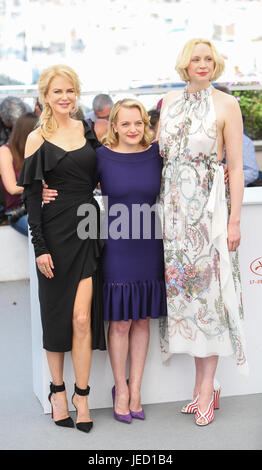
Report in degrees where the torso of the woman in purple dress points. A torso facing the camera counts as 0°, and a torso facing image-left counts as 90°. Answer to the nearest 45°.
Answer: approximately 0°

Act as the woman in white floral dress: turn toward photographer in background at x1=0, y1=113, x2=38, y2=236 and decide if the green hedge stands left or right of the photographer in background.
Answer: right

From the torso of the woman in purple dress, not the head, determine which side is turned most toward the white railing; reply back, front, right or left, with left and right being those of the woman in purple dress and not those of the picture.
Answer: back
